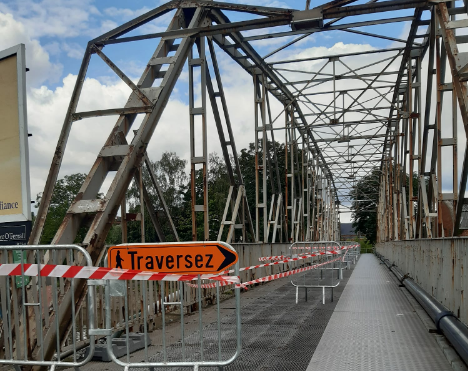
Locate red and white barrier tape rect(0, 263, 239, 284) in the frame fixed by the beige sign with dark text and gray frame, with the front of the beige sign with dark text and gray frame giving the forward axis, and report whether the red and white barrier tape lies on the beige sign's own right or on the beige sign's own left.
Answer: on the beige sign's own left

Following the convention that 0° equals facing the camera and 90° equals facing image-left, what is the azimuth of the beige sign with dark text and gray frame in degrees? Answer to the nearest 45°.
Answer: approximately 45°

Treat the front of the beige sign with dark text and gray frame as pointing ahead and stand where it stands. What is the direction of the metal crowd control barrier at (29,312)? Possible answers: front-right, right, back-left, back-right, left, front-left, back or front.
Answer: front-left
